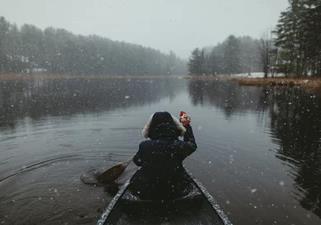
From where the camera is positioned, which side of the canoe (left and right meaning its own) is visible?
back

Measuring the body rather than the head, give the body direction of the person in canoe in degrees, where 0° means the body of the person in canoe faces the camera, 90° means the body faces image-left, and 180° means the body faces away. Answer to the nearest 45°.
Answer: approximately 180°

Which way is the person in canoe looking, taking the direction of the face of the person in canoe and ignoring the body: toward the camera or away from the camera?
away from the camera
